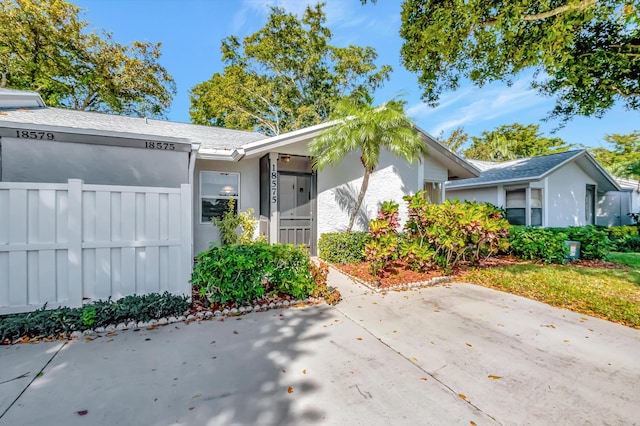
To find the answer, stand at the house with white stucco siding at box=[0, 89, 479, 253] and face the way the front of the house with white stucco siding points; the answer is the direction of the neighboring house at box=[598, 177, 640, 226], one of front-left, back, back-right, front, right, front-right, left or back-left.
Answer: left

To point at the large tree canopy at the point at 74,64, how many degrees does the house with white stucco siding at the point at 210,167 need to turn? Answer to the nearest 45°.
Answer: approximately 135° to its right

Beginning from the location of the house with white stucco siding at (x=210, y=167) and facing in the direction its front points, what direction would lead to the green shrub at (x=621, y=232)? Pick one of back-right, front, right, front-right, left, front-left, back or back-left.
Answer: left

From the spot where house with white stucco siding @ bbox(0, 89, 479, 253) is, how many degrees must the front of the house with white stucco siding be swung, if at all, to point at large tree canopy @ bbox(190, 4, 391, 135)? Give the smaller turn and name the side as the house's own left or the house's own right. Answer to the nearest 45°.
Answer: approximately 180°

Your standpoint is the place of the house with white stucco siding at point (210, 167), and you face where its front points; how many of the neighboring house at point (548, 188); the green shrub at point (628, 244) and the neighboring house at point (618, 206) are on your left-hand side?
3

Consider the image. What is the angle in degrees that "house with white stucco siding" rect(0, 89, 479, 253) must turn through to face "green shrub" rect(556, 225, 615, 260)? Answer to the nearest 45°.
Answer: approximately 90° to its left

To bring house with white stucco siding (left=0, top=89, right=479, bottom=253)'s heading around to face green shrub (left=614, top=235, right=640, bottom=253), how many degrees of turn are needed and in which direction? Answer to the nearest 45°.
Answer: approximately 90° to its left

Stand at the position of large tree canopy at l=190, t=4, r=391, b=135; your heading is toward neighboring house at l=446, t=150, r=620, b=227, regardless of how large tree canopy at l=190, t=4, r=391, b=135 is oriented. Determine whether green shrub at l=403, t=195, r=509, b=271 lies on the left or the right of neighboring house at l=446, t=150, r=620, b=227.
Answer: right

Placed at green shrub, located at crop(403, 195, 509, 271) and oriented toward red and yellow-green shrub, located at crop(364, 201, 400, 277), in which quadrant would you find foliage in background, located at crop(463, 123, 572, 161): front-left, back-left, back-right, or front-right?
back-right

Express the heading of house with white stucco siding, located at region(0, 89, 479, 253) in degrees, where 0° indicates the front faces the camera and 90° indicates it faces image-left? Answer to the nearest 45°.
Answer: approximately 0°

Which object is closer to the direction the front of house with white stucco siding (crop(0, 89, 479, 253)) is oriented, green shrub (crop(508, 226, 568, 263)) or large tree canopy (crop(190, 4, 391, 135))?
the green shrub

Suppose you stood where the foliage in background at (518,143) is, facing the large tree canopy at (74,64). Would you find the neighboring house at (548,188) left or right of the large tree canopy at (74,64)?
left

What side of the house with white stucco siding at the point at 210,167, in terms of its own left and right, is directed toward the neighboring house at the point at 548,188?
left

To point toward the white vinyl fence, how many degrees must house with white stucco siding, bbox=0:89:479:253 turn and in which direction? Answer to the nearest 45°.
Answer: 0° — it already faces it
